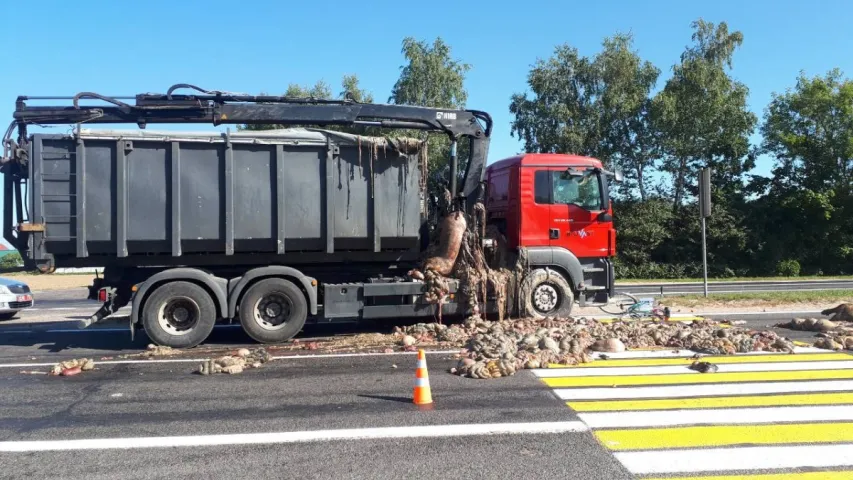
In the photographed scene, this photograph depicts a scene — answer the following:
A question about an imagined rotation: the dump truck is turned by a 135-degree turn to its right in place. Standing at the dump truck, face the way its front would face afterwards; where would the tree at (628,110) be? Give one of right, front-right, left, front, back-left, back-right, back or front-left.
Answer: back

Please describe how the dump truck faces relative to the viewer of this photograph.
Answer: facing to the right of the viewer

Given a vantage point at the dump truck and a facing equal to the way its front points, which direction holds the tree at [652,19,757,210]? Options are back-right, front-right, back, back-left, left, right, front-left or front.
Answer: front-left

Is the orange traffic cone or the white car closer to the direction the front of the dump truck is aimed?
the orange traffic cone

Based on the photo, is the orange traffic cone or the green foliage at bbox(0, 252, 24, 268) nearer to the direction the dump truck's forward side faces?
the orange traffic cone

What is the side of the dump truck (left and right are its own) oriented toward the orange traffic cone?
right

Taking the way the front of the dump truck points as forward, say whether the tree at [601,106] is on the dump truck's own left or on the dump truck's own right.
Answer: on the dump truck's own left

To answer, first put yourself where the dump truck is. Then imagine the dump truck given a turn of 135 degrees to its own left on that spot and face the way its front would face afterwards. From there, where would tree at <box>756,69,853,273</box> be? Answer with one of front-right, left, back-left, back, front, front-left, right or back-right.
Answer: right

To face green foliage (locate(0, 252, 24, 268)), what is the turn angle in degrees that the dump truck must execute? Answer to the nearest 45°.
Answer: approximately 135° to its left

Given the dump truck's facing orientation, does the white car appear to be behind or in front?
behind
